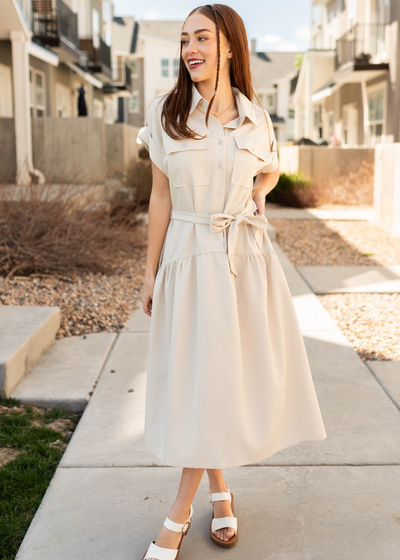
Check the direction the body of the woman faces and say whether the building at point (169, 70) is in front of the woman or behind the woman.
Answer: behind

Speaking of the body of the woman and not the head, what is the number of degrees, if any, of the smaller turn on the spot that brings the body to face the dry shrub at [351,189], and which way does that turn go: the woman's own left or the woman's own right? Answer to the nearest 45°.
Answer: approximately 180°

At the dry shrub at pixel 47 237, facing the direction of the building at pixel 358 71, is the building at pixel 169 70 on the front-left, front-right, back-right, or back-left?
front-left

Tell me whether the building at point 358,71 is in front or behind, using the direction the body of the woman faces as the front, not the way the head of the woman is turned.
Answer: behind

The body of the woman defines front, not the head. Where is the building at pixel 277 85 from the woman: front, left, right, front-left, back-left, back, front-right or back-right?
back

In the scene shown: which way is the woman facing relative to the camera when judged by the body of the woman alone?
toward the camera

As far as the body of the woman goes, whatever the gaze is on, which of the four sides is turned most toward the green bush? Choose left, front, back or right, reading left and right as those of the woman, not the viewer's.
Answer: back
